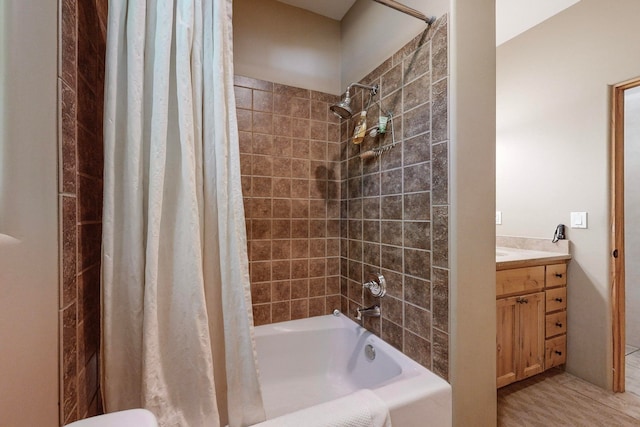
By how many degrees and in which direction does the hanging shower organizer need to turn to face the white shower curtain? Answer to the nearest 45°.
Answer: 0° — it already faces it

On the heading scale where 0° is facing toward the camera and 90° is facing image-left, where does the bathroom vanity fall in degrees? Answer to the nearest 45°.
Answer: approximately 315°

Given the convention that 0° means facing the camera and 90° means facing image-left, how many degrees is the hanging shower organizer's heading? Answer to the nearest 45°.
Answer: approximately 45°

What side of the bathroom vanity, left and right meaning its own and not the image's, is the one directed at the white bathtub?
right

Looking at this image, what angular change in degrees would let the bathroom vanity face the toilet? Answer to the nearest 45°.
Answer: approximately 45° to its right
